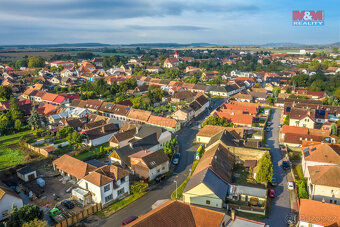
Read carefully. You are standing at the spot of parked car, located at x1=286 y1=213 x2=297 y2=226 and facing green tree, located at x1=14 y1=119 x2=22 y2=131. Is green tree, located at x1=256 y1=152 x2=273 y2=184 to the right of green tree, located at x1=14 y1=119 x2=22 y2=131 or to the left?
right

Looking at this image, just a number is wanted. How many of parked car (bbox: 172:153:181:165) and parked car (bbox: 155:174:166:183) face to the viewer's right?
0

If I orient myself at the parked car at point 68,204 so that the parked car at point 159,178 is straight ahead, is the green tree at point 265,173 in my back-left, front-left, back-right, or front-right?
front-right
